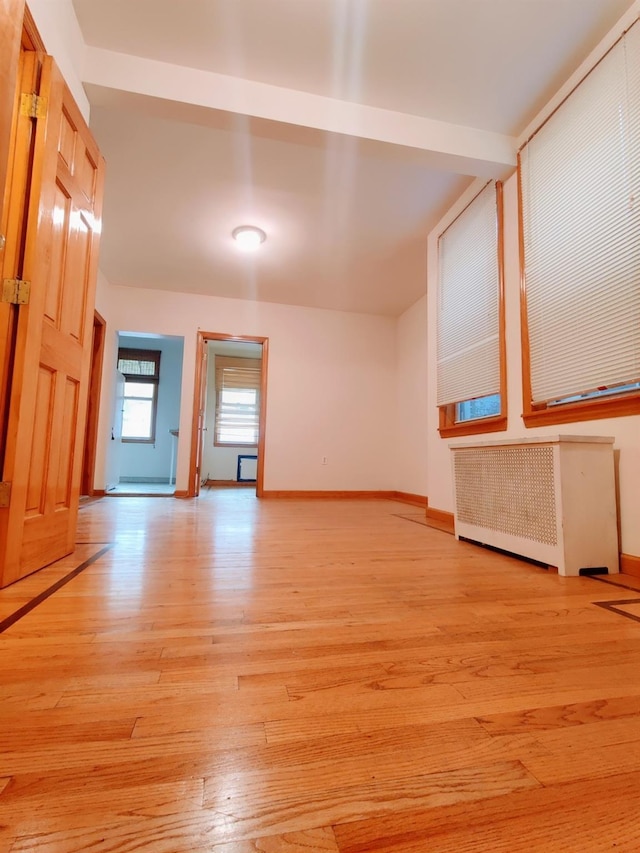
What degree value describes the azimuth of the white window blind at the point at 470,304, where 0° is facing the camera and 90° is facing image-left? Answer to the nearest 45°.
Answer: approximately 45°

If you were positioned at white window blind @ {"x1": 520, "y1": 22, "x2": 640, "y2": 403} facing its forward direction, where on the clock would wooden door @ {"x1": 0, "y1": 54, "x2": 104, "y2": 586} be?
The wooden door is roughly at 12 o'clock from the white window blind.

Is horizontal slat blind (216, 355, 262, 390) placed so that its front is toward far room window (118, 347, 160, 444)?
no

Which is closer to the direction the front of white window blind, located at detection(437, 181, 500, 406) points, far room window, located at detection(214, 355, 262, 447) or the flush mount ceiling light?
the flush mount ceiling light

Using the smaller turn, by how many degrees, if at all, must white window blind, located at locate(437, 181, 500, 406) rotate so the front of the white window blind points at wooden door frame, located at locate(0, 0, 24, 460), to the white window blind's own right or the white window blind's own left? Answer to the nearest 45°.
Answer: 0° — it already faces it

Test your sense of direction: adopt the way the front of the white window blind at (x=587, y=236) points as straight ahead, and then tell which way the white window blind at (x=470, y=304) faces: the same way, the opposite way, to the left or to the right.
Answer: the same way

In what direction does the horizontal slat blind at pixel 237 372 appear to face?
toward the camera

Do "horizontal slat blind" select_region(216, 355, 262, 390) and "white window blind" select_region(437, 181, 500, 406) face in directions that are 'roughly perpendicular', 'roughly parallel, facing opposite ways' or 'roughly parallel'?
roughly perpendicular

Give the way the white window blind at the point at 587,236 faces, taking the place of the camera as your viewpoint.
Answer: facing the viewer and to the left of the viewer

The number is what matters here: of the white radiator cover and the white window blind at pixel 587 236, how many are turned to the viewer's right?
0

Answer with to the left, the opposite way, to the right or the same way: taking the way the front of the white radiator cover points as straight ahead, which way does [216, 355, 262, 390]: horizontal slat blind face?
to the left

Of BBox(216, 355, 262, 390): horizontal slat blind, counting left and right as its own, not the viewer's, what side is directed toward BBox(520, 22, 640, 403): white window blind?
front

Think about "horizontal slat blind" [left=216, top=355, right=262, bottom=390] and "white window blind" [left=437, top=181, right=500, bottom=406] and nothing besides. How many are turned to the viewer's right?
0

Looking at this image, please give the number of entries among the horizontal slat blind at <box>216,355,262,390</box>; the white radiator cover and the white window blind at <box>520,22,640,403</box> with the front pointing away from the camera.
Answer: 0

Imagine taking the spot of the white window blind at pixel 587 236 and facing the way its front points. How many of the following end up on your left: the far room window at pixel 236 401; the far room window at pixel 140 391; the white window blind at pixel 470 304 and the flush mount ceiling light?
0

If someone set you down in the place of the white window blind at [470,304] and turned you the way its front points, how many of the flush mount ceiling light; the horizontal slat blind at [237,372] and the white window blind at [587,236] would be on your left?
1

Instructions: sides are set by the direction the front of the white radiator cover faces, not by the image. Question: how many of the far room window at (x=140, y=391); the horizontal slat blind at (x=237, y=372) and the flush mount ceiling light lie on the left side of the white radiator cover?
0

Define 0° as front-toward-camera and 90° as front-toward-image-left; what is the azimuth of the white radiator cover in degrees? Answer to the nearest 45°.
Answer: approximately 45°
